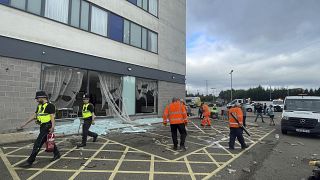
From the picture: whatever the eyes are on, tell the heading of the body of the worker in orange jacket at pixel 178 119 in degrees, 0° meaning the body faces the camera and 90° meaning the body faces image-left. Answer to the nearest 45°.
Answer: approximately 180°

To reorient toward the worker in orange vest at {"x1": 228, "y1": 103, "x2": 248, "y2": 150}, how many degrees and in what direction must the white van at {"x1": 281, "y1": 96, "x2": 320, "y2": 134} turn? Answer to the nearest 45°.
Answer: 0° — it already faces them

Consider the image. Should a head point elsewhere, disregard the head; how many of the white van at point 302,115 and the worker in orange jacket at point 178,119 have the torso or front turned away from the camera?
1

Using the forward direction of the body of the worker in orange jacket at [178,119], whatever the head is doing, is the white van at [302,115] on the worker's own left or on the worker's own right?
on the worker's own right

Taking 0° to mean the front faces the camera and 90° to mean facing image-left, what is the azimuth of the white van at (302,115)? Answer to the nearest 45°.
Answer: approximately 0°

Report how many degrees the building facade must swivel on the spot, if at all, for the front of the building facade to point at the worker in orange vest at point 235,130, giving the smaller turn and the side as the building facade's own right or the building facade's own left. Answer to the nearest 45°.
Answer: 0° — it already faces them
